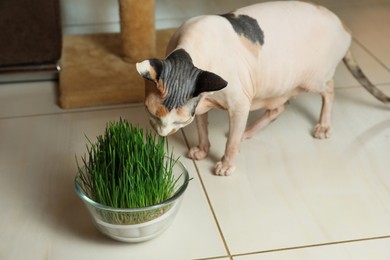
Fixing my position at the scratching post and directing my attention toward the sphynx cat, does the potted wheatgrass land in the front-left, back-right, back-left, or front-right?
front-right

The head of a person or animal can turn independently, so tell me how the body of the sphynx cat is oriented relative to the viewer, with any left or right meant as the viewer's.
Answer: facing the viewer and to the left of the viewer

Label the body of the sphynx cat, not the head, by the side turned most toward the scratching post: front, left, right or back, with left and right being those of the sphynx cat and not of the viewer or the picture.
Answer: right

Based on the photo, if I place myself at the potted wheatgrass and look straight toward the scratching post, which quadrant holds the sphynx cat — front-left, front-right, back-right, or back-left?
front-right
